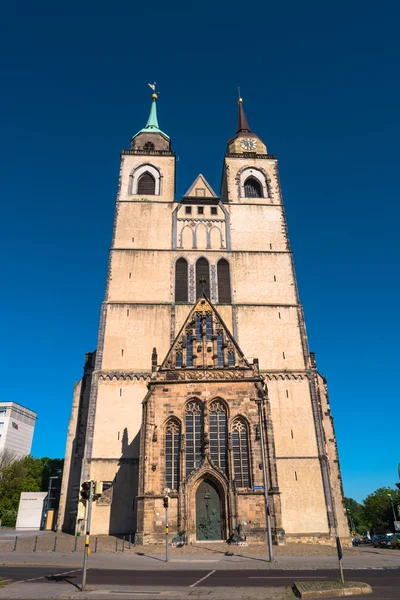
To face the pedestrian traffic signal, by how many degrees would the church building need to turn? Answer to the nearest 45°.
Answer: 0° — it already faces it

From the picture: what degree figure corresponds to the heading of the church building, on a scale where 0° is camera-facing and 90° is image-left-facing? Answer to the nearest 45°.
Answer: approximately 0°
